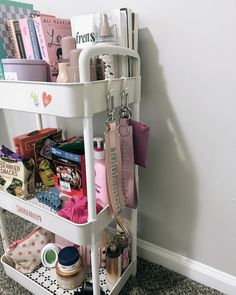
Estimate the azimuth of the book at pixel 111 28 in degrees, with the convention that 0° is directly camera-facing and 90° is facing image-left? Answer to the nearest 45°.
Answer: approximately 45°
